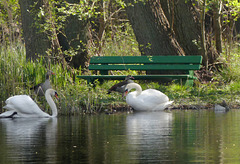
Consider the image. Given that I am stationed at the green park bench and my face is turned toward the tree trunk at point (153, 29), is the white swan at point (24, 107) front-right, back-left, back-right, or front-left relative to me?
back-left

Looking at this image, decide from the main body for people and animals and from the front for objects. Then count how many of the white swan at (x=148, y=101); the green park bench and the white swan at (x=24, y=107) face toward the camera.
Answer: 1

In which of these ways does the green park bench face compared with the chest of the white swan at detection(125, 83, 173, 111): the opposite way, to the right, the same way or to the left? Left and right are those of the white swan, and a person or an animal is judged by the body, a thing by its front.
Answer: to the left

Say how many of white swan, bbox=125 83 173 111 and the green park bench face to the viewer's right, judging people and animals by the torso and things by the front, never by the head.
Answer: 0

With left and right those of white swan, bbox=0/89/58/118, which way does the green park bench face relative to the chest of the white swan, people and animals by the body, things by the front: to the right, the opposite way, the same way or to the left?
to the right

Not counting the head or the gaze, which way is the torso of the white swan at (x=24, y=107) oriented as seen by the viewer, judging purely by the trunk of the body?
to the viewer's right

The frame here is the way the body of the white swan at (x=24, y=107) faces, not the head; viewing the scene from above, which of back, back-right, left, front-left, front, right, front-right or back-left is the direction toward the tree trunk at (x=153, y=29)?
front-left

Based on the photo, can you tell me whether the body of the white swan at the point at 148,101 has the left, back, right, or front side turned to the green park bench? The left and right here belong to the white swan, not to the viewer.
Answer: right

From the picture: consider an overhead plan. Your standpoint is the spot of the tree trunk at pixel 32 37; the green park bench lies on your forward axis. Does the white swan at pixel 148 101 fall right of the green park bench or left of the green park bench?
right

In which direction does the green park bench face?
toward the camera

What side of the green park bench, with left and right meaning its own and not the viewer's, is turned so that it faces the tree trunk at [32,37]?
right

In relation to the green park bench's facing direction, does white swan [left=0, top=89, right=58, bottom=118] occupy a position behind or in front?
in front

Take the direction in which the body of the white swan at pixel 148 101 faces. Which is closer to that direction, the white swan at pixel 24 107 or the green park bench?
the white swan

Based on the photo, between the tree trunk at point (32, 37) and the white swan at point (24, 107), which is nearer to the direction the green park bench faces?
the white swan

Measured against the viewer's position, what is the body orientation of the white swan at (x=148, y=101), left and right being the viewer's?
facing to the left of the viewer

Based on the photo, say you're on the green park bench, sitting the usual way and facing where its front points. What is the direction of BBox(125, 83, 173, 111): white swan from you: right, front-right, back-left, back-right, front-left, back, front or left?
front
